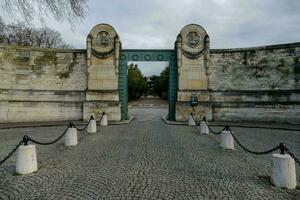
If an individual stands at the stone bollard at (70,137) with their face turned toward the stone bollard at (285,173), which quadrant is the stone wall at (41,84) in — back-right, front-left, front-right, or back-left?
back-left

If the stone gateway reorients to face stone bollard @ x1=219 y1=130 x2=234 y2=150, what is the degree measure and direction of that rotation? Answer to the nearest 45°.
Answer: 0° — it already faces it

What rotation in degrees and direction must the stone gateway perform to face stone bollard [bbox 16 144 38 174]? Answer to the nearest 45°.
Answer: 0° — it already faces it

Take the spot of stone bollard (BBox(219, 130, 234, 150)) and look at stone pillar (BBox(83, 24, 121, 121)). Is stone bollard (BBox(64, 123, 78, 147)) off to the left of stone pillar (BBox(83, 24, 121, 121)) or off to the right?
left

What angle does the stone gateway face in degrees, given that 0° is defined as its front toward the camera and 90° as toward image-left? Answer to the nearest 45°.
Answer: approximately 0°

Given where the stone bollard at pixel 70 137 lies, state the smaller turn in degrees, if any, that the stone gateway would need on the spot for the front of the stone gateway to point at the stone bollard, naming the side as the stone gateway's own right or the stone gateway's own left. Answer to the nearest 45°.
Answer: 0° — it already faces it
